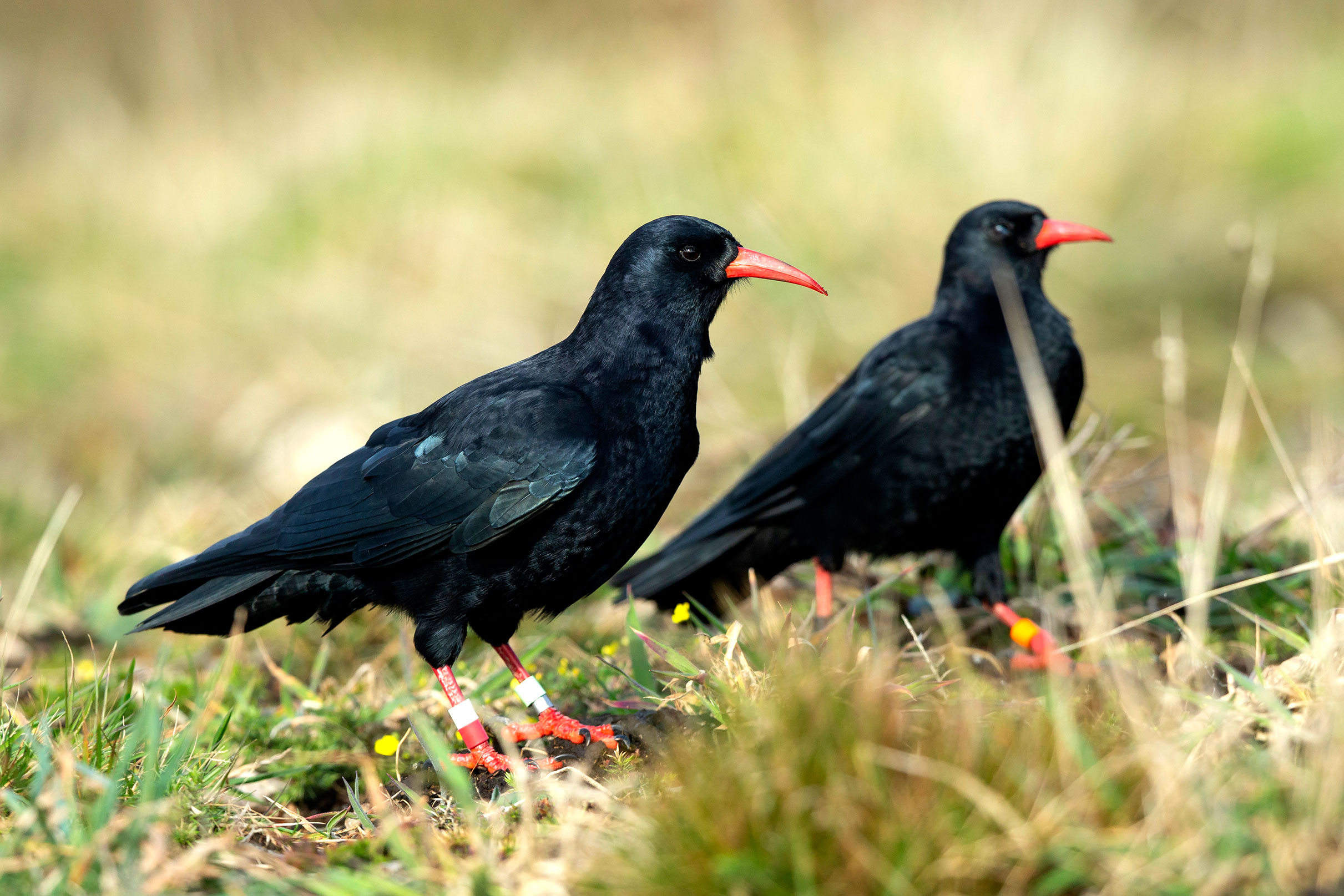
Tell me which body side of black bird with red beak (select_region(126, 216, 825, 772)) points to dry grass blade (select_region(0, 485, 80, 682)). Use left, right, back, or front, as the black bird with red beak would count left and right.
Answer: back

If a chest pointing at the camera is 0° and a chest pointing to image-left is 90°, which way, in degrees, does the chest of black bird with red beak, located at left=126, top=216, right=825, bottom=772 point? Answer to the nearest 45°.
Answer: approximately 270°

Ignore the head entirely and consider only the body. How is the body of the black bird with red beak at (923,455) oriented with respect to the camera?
to the viewer's right

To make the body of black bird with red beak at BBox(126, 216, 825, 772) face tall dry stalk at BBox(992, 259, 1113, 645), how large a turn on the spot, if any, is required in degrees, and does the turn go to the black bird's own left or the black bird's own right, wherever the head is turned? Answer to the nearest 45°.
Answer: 0° — it already faces it

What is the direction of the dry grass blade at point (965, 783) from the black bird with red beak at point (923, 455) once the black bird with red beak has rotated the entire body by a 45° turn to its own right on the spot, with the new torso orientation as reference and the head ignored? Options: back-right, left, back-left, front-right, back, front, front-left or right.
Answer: front-right
